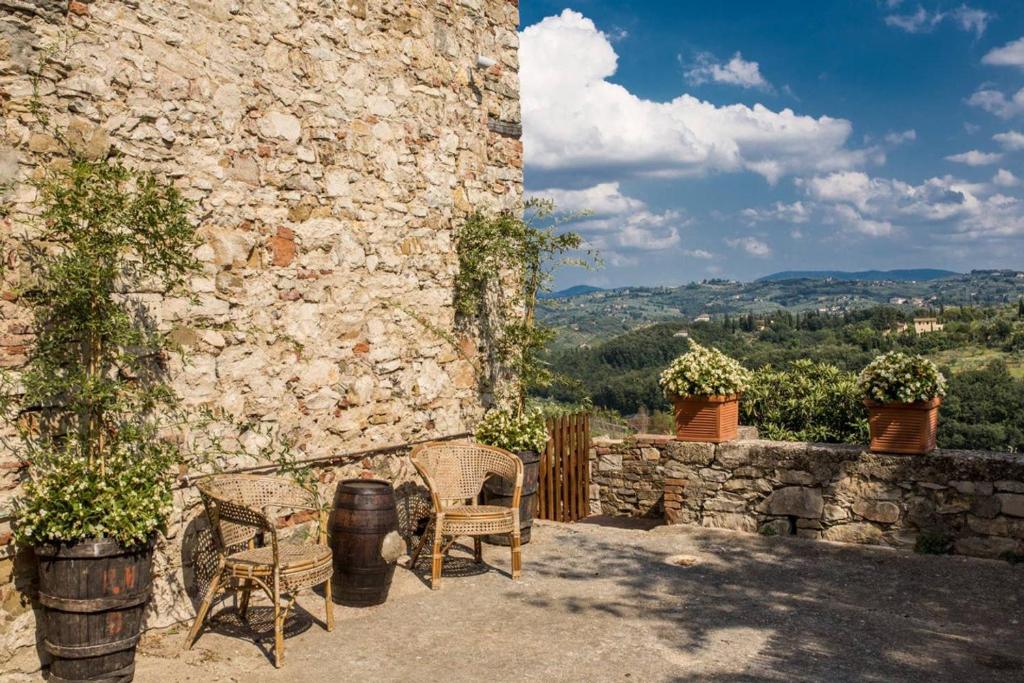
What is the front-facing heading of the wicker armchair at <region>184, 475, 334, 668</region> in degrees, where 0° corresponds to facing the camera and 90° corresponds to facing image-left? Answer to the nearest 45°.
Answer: approximately 315°

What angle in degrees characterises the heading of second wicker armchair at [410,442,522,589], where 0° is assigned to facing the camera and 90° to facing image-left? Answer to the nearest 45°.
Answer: approximately 315°

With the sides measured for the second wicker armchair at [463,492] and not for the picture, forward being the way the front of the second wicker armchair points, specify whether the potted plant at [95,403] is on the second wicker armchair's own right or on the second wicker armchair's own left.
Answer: on the second wicker armchair's own right

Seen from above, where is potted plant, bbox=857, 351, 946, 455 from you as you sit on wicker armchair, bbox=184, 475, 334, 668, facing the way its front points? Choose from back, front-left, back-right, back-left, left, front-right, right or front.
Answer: front-left

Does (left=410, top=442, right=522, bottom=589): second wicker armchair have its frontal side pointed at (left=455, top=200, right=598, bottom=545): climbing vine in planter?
no

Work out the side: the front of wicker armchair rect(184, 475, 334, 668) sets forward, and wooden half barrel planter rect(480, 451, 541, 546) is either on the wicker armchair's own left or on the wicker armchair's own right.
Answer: on the wicker armchair's own left

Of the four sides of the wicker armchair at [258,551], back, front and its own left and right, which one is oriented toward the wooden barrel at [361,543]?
left

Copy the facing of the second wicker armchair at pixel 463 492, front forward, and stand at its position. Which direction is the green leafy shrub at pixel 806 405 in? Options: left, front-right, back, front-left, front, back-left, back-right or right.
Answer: left

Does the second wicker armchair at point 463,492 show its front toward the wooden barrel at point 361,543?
no

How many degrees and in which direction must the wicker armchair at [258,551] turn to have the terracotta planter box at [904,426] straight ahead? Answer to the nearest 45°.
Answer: approximately 45° to its left

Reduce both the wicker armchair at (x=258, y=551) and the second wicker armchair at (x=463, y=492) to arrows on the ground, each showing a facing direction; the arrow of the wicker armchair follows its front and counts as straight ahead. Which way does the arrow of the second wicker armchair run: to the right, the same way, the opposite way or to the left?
the same way

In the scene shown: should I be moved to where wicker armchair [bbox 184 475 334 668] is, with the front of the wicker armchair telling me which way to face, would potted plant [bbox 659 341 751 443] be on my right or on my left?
on my left

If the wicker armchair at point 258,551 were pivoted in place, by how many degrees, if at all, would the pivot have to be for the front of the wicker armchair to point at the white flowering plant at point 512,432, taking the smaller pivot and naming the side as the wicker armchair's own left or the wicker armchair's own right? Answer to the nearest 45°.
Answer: approximately 90° to the wicker armchair's own left

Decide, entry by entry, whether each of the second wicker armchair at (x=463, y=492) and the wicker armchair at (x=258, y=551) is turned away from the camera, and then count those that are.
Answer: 0

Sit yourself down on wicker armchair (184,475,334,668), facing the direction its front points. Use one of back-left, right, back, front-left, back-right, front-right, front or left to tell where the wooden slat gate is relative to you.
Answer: left

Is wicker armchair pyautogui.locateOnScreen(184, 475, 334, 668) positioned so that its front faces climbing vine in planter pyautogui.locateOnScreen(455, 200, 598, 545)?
no

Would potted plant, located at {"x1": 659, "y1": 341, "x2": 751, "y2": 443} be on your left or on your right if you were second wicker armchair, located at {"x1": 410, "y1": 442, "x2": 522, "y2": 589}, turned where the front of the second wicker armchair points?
on your left
